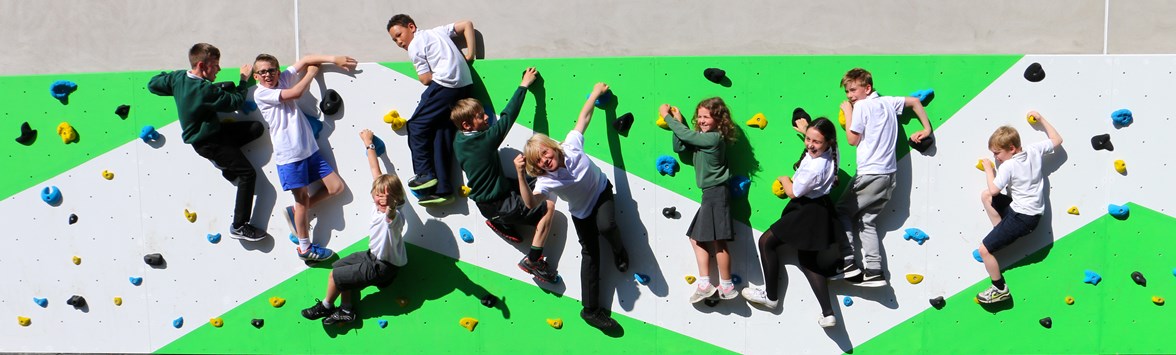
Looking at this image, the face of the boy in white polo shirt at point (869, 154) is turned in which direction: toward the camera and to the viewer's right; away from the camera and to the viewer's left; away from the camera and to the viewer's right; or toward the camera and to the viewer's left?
toward the camera and to the viewer's left

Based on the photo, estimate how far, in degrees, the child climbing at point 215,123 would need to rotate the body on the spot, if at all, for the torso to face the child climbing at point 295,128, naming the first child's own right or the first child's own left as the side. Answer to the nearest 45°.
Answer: approximately 90° to the first child's own right

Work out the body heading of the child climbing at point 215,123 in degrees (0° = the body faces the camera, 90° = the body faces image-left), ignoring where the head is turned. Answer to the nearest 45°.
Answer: approximately 225°

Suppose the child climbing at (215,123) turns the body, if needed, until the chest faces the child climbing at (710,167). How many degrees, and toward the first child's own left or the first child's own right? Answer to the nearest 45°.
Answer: approximately 90° to the first child's own right
